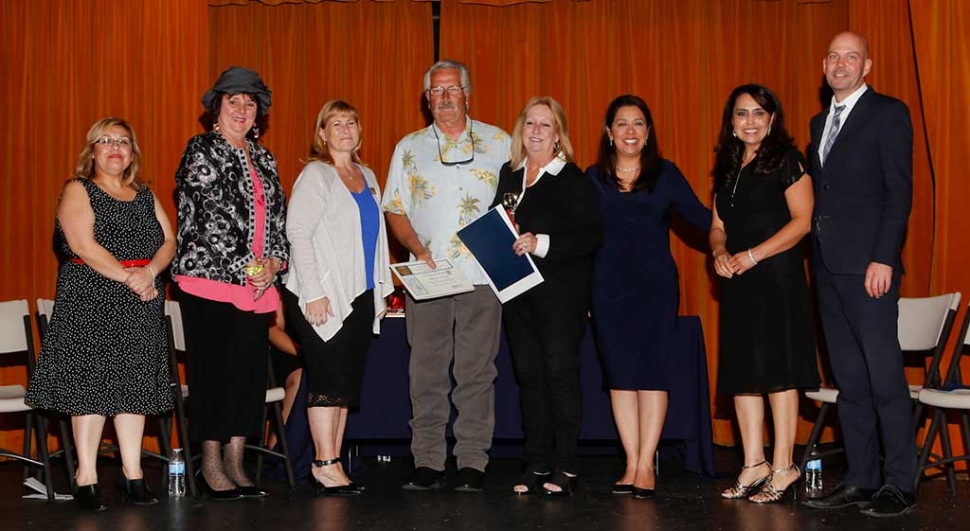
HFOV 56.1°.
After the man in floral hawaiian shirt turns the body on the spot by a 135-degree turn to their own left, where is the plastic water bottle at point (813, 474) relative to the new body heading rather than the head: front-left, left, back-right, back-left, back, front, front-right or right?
front-right

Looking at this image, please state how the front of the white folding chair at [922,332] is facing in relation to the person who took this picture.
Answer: facing the viewer and to the left of the viewer

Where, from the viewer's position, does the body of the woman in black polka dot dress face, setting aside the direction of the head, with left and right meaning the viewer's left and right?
facing the viewer and to the right of the viewer

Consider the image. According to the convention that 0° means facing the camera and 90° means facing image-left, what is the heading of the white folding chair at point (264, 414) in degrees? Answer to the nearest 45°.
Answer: approximately 315°

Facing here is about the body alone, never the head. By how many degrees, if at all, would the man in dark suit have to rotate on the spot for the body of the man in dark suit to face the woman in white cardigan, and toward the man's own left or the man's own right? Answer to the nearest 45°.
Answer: approximately 45° to the man's own right

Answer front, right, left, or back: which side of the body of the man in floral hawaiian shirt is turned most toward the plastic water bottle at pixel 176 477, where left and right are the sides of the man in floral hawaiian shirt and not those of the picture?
right

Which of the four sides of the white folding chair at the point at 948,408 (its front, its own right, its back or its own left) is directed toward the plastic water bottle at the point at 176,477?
front

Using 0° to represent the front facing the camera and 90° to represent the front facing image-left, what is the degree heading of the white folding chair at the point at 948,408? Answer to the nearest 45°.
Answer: approximately 45°

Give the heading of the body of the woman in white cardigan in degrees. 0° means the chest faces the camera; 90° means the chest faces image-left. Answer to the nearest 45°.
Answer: approximately 315°

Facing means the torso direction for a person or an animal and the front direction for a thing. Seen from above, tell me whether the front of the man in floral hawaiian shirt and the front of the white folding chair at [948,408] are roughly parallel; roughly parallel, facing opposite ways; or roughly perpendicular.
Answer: roughly perpendicular

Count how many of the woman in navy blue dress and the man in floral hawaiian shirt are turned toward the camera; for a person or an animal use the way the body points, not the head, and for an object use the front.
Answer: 2

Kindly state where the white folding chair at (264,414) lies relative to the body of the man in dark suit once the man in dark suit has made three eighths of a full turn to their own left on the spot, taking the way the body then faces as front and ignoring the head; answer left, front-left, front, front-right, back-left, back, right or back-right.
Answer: back

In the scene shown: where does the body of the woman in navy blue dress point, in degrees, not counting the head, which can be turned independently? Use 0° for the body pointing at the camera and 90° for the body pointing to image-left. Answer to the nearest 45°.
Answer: approximately 0°
